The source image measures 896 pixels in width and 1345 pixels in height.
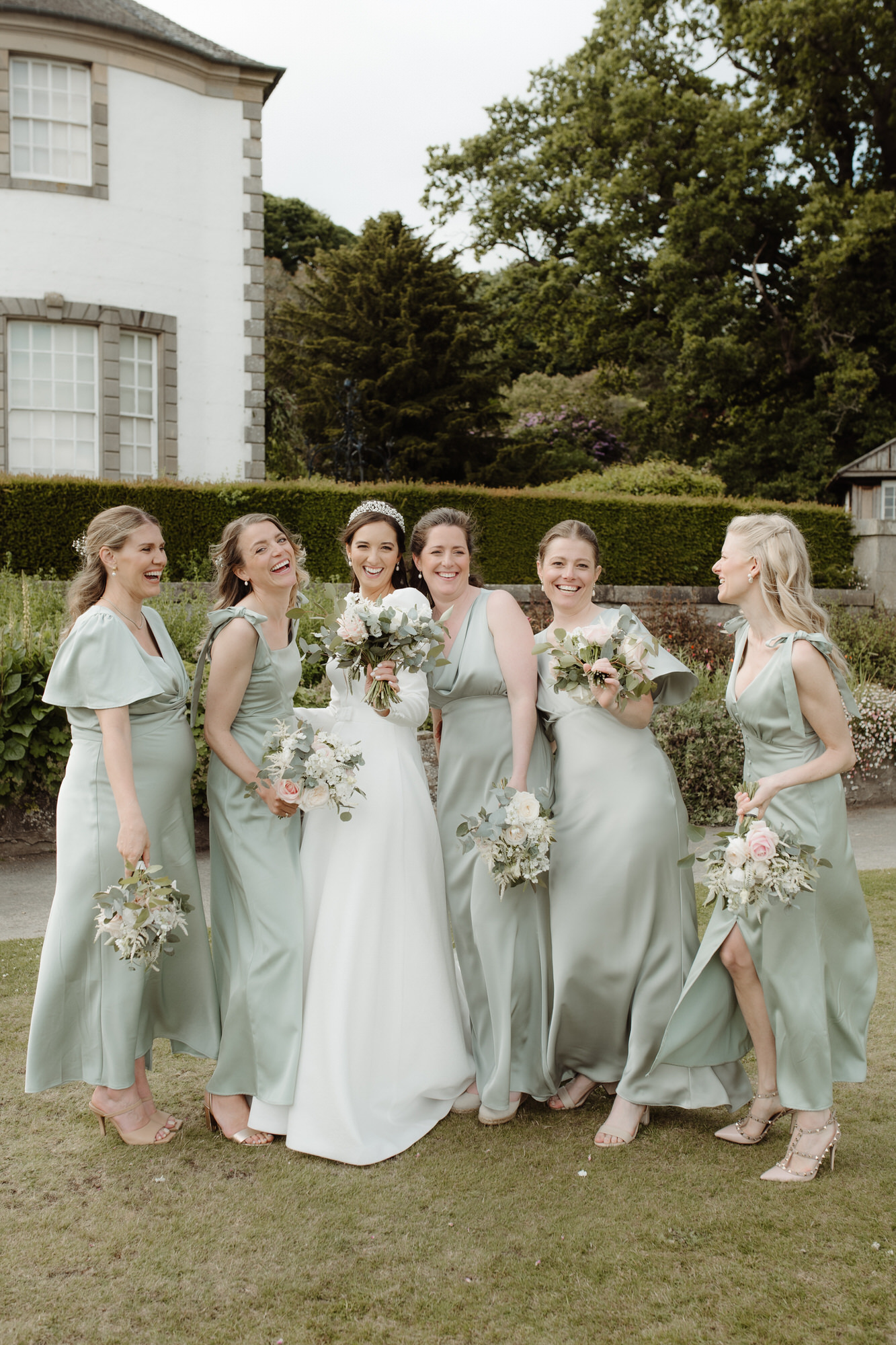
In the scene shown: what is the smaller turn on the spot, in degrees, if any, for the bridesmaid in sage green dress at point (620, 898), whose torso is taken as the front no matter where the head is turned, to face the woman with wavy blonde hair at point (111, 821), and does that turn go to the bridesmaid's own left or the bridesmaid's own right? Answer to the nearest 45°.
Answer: approximately 45° to the bridesmaid's own right

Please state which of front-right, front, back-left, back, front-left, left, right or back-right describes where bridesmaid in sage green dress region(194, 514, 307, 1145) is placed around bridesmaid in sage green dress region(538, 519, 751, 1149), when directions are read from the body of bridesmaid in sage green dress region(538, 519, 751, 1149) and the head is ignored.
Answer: front-right

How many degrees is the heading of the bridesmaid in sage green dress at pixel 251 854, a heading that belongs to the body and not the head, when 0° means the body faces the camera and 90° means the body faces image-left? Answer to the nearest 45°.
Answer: approximately 315°

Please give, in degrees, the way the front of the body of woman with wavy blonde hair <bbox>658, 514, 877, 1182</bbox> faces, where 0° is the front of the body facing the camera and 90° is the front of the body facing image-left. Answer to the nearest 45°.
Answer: approximately 45°

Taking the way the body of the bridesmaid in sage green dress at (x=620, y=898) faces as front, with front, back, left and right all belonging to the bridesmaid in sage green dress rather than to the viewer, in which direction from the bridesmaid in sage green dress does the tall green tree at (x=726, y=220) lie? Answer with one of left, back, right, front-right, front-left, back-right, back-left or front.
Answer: back-right

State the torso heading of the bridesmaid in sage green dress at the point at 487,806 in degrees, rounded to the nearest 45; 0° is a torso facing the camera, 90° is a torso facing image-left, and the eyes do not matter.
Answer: approximately 45°

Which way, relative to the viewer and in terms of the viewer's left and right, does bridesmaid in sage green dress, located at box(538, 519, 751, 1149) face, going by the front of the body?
facing the viewer and to the left of the viewer

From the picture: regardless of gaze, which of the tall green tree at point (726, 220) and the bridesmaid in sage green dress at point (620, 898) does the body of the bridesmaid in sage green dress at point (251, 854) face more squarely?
the bridesmaid in sage green dress

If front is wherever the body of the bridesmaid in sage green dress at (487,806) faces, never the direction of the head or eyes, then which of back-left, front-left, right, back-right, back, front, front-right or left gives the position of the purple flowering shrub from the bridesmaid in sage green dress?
back-right

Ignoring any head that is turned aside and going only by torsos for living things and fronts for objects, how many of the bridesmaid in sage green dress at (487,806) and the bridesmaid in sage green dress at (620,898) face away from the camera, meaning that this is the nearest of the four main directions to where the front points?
0

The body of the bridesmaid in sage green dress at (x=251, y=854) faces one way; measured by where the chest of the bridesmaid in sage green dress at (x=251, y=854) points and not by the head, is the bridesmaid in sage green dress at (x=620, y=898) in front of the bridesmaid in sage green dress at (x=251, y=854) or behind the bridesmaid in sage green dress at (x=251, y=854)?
in front
